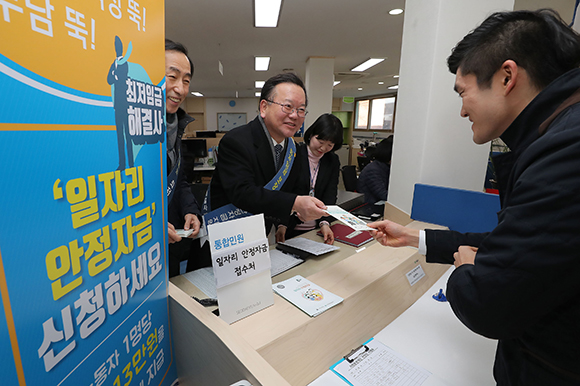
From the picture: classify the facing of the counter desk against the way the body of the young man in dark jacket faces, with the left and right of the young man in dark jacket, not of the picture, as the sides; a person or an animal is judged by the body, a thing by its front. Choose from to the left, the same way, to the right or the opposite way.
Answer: the opposite way

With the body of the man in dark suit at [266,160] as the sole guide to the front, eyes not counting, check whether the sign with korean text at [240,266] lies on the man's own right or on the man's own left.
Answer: on the man's own right

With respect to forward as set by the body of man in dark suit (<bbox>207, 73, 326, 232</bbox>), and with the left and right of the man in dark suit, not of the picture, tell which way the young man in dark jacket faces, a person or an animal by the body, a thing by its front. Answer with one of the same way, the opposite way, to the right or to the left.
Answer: the opposite way

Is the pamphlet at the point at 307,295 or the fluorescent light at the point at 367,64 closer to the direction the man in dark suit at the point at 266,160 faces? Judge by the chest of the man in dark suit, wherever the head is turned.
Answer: the pamphlet

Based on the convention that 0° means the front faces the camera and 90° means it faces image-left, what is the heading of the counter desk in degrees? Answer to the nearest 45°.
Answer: approximately 315°

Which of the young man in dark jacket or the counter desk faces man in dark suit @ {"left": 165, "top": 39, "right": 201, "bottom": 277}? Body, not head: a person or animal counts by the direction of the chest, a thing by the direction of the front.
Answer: the young man in dark jacket

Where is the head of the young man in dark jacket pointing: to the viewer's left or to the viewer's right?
to the viewer's left

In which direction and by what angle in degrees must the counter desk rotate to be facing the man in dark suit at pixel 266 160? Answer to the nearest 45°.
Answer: approximately 135° to its left

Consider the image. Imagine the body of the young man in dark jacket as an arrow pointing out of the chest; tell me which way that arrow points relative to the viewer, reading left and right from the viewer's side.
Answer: facing to the left of the viewer

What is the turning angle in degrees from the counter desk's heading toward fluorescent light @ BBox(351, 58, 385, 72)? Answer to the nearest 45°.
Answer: approximately 135° to its left

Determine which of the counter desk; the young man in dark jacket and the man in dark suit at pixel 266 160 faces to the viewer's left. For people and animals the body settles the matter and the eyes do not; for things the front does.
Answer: the young man in dark jacket

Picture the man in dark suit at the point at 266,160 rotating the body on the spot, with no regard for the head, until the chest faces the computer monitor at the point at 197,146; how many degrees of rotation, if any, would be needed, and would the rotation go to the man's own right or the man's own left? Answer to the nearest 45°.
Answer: approximately 135° to the man's own left
